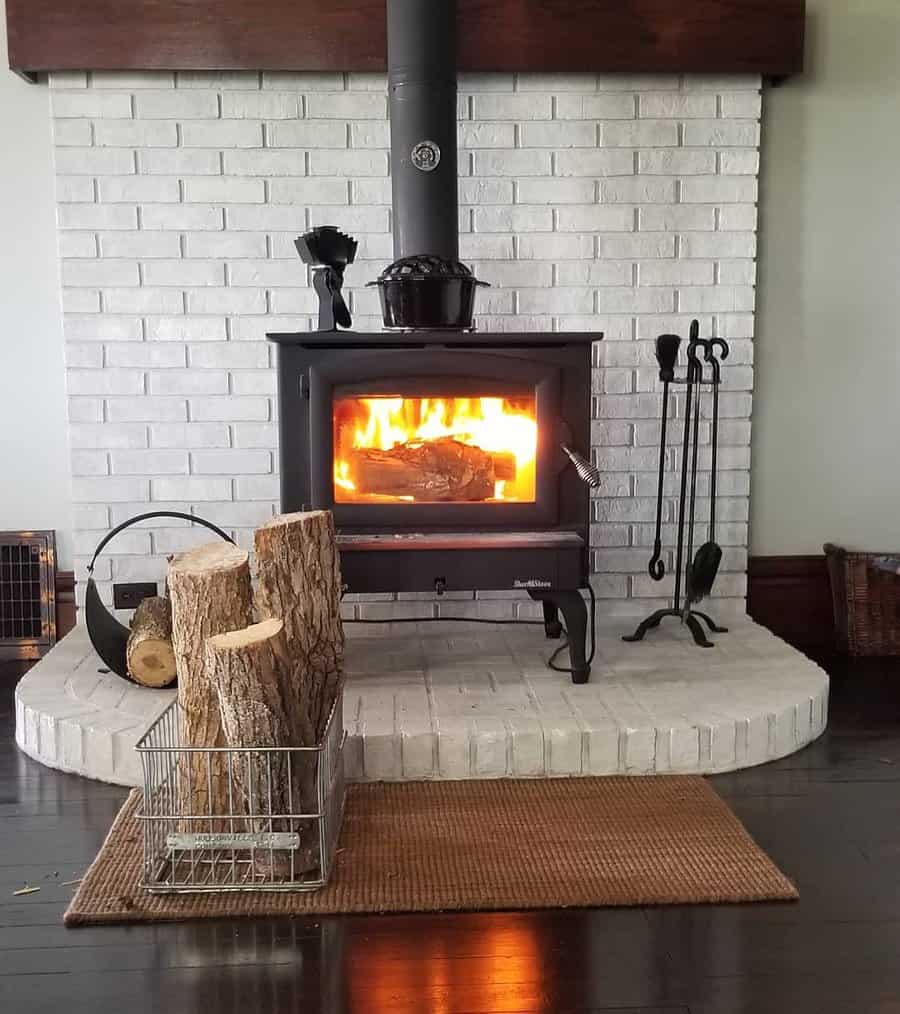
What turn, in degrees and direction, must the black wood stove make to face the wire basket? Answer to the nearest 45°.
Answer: approximately 45° to its right

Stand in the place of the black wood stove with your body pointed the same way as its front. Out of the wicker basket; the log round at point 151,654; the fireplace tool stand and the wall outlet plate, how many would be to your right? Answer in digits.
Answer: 2

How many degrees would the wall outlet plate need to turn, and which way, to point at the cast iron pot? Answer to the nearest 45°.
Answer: approximately 90° to its left

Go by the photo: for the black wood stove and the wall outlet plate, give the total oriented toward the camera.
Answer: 2

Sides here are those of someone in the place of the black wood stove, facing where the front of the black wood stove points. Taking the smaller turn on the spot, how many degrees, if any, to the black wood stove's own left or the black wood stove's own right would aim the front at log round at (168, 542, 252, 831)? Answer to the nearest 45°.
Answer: approximately 45° to the black wood stove's own right

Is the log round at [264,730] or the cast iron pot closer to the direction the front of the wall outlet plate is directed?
the log round

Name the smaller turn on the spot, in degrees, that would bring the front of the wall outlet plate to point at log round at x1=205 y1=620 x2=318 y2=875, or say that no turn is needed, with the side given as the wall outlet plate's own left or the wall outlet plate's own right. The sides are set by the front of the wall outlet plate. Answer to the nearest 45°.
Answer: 0° — it already faces it

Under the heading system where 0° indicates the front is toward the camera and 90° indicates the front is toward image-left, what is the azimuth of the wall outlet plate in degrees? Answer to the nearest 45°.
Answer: approximately 0°

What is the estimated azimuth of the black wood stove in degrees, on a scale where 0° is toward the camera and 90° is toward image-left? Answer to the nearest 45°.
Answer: approximately 0°
